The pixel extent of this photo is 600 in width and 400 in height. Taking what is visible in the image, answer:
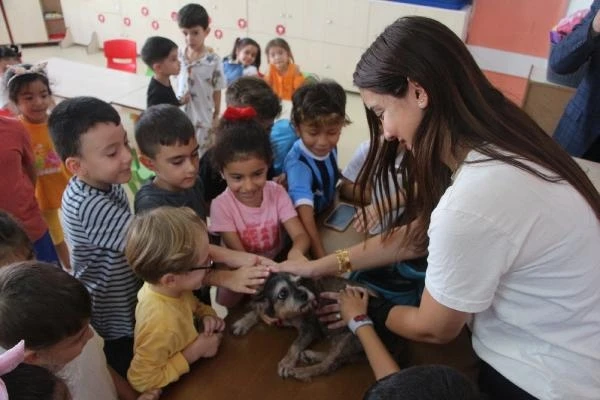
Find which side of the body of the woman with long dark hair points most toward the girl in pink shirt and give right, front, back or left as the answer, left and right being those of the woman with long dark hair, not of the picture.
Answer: front

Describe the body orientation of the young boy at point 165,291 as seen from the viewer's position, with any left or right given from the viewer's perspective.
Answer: facing to the right of the viewer

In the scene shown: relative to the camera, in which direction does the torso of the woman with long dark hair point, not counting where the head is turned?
to the viewer's left

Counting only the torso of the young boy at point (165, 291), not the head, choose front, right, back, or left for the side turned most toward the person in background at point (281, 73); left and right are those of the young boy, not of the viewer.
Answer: left

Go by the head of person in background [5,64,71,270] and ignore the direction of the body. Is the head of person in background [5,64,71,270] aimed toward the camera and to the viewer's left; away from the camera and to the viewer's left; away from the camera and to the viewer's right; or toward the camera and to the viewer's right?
toward the camera and to the viewer's right

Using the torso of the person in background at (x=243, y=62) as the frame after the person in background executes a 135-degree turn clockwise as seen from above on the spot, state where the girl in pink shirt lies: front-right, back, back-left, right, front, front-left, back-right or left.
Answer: left

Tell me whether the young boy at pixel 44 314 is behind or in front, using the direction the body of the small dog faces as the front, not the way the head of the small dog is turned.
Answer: in front

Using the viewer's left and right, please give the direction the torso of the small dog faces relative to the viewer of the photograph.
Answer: facing the viewer and to the left of the viewer

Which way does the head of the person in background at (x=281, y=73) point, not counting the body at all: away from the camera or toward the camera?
toward the camera

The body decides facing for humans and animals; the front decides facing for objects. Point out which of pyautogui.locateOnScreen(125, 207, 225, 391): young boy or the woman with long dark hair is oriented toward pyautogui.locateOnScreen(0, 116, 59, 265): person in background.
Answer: the woman with long dark hair

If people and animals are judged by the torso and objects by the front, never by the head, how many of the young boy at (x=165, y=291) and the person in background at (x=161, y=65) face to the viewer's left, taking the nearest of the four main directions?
0

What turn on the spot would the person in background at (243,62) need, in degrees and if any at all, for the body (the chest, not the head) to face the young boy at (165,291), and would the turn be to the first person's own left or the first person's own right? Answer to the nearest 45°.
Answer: approximately 45° to the first person's own right

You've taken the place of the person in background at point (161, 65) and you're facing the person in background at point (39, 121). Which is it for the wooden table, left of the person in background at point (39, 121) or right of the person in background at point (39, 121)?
left

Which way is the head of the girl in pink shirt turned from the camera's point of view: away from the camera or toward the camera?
toward the camera

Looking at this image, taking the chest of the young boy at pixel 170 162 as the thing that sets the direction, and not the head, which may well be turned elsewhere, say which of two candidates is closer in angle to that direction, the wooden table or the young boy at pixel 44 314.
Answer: the wooden table

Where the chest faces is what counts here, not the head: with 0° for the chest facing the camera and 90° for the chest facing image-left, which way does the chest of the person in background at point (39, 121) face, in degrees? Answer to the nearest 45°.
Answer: approximately 315°
